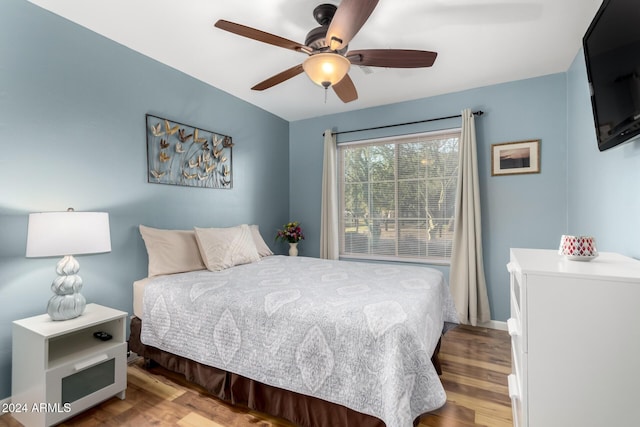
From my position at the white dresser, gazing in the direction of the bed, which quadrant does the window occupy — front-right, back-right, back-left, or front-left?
front-right

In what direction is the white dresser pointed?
to the viewer's left

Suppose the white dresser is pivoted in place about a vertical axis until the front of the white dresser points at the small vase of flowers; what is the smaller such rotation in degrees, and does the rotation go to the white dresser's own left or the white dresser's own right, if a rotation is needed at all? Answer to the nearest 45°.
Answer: approximately 45° to the white dresser's own right

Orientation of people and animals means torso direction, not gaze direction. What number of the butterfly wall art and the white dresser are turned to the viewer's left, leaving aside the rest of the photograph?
1

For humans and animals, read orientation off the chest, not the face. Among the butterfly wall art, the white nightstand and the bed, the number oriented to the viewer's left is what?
0

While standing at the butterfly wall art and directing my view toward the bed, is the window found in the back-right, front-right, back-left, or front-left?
front-left

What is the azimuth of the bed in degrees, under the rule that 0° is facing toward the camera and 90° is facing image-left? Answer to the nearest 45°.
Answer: approximately 315°

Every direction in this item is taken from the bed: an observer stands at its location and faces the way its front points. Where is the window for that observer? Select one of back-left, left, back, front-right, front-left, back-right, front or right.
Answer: left

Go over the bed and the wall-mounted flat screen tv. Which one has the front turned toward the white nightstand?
the wall-mounted flat screen tv

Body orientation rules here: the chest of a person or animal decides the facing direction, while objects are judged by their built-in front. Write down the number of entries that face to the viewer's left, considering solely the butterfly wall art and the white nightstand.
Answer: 0

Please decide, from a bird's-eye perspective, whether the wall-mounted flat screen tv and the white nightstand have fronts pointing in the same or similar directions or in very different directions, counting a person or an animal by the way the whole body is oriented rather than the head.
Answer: very different directions

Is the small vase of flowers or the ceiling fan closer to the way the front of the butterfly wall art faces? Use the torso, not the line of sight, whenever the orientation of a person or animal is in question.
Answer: the ceiling fan

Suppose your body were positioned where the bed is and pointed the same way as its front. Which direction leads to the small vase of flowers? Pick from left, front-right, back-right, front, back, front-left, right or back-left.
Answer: back-left

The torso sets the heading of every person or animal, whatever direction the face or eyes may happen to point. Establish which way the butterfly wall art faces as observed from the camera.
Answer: facing the viewer and to the right of the viewer

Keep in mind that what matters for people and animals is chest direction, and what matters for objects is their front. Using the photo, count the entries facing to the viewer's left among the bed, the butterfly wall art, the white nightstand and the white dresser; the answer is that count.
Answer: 1

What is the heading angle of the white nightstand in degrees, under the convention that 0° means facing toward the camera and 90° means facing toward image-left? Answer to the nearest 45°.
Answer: approximately 315°

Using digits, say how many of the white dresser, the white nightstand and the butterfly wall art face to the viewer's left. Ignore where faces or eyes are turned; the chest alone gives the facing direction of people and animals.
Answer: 1
